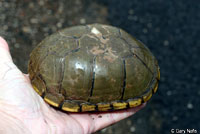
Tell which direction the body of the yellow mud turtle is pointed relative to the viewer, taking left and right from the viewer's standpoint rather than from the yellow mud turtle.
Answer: facing to the right of the viewer
